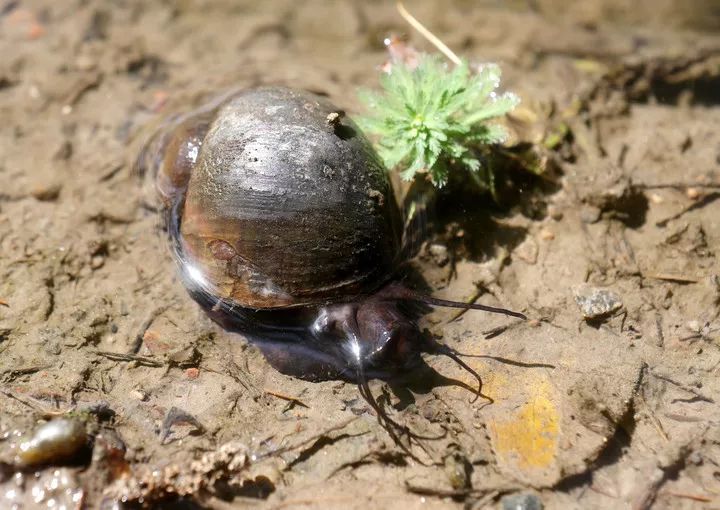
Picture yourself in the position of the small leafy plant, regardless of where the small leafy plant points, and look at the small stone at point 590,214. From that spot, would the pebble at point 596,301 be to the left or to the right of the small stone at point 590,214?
right

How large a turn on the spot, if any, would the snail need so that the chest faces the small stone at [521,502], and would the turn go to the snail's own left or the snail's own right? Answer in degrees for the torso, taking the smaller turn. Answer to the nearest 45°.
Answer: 0° — it already faces it

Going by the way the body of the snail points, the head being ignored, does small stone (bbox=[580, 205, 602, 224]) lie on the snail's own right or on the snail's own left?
on the snail's own left

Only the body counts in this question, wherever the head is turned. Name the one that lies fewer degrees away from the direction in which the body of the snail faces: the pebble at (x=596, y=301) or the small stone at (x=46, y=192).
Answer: the pebble

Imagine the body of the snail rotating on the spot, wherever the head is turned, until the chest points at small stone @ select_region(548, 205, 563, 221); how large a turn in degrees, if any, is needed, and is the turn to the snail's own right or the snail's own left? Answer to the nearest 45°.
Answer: approximately 90° to the snail's own left

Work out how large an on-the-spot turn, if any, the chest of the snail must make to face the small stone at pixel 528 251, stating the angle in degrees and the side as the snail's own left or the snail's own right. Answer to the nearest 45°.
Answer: approximately 90° to the snail's own left

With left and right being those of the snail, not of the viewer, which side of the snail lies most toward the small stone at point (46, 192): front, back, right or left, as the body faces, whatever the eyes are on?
back

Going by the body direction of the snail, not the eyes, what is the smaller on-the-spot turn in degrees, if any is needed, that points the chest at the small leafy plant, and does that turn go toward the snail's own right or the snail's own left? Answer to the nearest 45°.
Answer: approximately 90° to the snail's own left

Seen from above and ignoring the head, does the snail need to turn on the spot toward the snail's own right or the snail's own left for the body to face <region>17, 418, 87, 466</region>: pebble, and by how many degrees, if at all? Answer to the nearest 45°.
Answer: approximately 90° to the snail's own right

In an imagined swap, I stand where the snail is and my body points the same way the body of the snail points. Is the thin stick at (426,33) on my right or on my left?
on my left

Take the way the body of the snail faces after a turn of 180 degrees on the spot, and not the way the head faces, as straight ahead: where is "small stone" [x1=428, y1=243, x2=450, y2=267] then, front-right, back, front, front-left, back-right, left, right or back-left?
right

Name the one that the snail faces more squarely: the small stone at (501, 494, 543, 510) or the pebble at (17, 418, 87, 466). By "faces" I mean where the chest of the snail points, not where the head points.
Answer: the small stone
